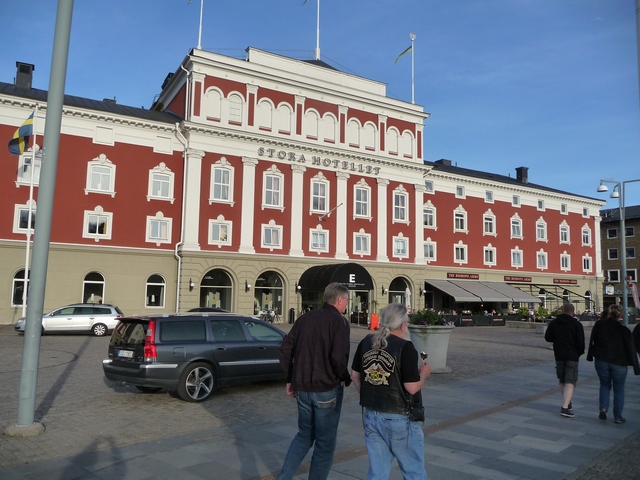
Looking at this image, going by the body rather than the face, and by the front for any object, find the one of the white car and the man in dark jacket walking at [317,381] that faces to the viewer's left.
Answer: the white car

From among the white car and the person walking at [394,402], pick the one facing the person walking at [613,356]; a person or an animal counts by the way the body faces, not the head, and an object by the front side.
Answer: the person walking at [394,402]

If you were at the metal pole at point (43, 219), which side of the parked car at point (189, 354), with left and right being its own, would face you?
back

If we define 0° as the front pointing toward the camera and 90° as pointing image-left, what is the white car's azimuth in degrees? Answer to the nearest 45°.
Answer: approximately 90°

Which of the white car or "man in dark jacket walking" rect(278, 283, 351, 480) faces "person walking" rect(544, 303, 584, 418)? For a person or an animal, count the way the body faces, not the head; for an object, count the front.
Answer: the man in dark jacket walking

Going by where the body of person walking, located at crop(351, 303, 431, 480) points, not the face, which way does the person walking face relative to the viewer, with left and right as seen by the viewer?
facing away from the viewer and to the right of the viewer

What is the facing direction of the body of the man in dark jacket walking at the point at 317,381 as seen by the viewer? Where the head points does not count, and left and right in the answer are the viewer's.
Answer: facing away from the viewer and to the right of the viewer

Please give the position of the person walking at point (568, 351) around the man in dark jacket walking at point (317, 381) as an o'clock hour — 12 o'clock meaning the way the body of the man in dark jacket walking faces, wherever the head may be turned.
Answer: The person walking is roughly at 12 o'clock from the man in dark jacket walking.

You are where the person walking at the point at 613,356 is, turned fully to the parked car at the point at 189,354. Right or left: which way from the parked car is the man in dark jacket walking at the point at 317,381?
left

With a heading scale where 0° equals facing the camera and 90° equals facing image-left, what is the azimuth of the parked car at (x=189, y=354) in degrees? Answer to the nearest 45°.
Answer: approximately 225°
